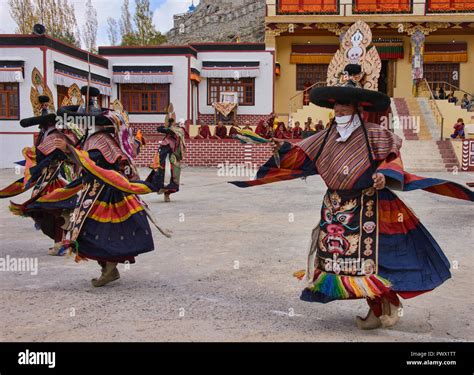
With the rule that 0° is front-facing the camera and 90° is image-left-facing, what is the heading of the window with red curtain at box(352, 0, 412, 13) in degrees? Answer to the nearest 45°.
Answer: approximately 0°

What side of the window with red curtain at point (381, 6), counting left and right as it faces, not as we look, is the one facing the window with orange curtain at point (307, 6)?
right

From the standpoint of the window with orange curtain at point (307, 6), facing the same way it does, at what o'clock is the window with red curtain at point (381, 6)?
the window with red curtain at point (381, 6) is roughly at 9 o'clock from the window with orange curtain at point (307, 6).

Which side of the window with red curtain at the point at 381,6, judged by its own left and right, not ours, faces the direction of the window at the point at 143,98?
right

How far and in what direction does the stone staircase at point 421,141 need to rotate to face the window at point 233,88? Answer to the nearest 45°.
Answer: approximately 135° to its right

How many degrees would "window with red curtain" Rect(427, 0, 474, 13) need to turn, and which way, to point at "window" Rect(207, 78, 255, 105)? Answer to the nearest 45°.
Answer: approximately 90° to its right

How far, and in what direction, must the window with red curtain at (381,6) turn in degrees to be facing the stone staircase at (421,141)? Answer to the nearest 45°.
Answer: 0° — it already faces it

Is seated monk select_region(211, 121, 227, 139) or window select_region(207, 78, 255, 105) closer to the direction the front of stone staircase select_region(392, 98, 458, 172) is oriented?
the seated monk

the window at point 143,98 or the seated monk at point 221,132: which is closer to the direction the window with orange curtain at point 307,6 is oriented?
the seated monk
